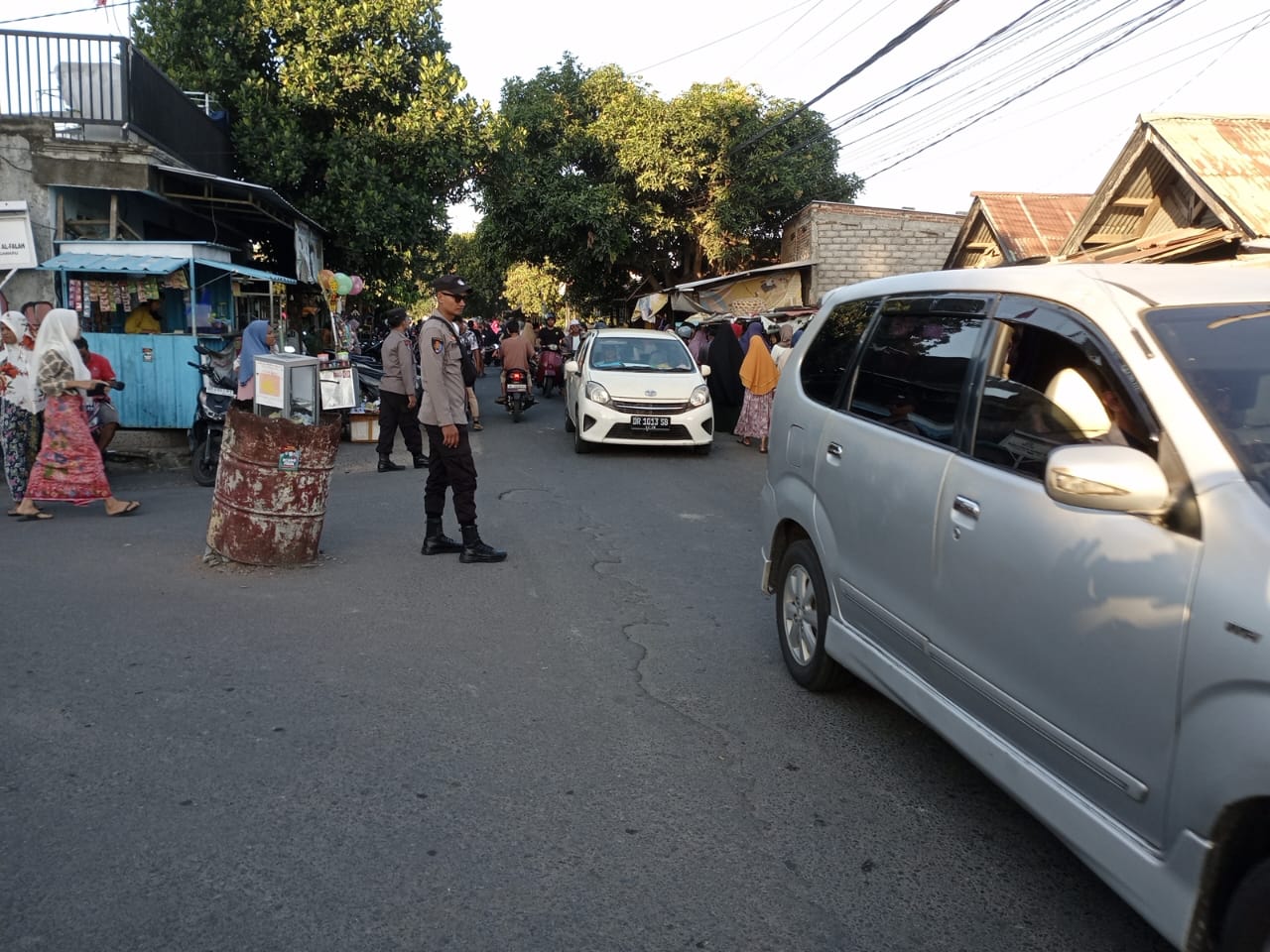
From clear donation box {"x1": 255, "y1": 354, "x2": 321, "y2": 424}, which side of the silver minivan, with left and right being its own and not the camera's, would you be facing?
back

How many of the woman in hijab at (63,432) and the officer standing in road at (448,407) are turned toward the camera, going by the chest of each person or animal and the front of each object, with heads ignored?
0

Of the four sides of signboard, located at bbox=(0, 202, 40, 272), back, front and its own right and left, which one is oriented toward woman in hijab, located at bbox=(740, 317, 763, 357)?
left

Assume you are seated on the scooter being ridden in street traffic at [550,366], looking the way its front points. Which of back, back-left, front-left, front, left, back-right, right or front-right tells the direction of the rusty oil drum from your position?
front

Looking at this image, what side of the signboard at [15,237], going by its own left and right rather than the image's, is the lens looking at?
front

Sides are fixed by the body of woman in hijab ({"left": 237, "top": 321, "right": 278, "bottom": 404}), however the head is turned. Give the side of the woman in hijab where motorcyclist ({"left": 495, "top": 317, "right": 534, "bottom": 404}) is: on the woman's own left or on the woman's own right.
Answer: on the woman's own left

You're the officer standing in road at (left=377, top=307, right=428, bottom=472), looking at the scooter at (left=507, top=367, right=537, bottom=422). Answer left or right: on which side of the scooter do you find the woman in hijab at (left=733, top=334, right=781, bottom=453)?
right

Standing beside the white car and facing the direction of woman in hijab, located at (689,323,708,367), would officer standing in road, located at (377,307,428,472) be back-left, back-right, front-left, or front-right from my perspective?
back-left

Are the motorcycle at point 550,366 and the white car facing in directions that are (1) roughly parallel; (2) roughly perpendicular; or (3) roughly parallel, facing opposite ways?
roughly parallel

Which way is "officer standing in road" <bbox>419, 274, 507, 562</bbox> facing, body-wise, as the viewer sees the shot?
to the viewer's right
